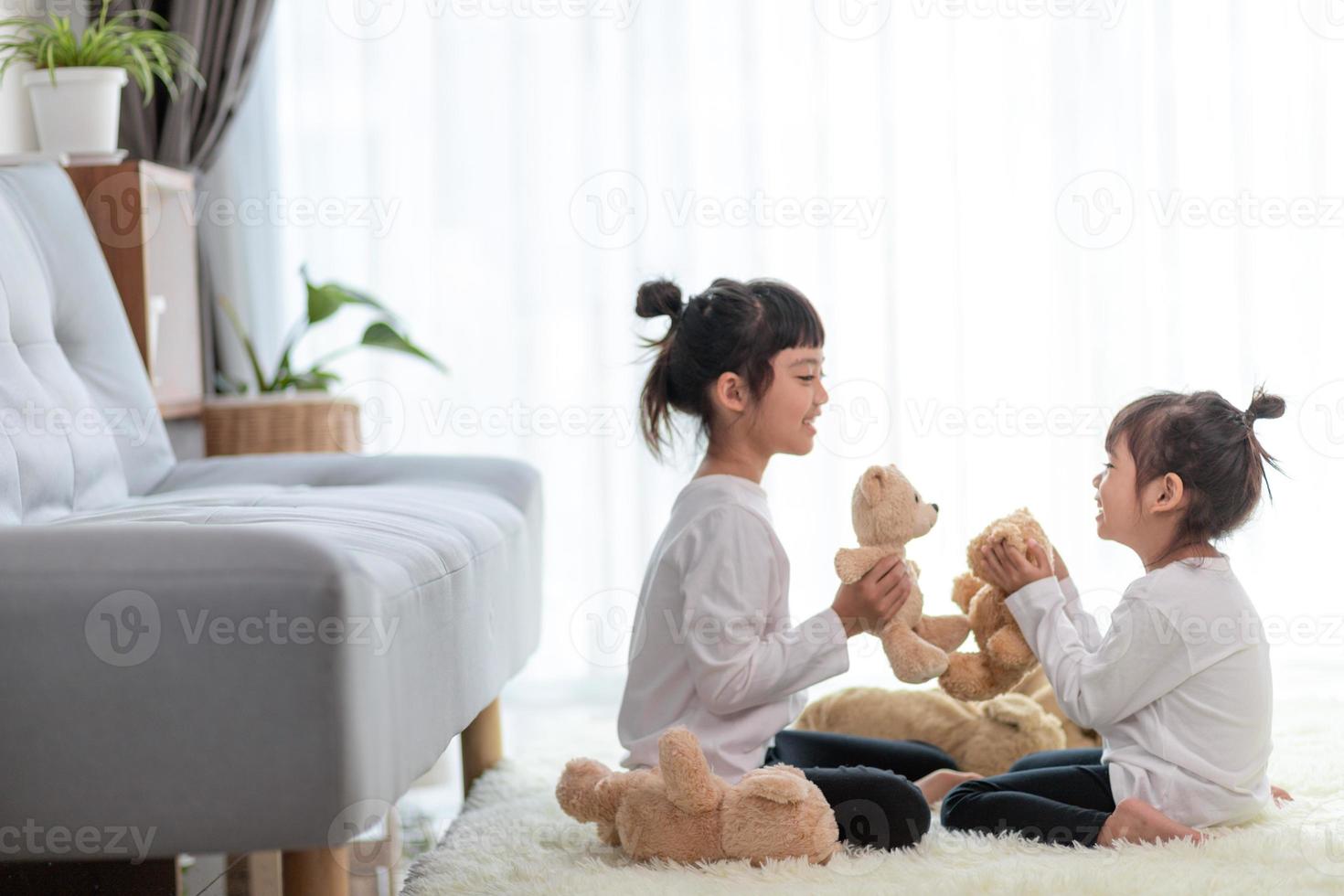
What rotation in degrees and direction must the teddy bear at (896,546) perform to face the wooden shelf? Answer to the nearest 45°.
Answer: approximately 135° to its left

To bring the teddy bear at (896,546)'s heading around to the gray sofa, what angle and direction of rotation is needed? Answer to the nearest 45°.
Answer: approximately 135° to its right

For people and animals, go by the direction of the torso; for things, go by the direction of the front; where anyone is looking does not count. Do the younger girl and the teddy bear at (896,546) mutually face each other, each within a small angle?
yes

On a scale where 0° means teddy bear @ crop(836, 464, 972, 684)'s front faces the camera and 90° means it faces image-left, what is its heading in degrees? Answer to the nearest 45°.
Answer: approximately 270°

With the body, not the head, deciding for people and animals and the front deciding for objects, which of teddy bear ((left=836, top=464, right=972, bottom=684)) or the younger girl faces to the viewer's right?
the teddy bear

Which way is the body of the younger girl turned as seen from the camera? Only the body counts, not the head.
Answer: to the viewer's left

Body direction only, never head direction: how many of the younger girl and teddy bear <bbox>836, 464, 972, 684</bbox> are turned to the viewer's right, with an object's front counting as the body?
1

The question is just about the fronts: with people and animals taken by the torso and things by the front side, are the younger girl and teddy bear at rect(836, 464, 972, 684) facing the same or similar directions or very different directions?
very different directions

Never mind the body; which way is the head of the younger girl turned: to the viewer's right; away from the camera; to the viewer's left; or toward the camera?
to the viewer's left
